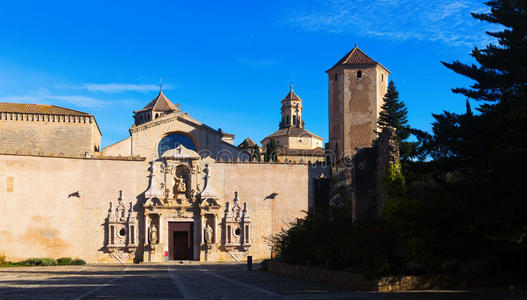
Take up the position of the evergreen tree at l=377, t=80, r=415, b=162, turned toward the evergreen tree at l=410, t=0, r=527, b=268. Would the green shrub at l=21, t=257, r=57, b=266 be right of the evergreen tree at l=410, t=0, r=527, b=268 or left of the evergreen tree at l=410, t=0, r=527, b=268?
right

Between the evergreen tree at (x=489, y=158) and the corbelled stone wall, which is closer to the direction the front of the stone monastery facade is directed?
the evergreen tree

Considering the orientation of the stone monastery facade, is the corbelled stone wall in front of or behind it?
behind

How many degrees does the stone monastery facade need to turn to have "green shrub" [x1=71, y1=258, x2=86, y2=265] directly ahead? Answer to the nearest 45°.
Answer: approximately 45° to its right

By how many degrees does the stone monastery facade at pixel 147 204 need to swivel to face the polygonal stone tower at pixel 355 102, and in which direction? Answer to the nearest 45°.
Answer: approximately 135° to its left

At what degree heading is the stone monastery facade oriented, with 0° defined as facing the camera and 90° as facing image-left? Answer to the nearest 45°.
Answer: approximately 0°

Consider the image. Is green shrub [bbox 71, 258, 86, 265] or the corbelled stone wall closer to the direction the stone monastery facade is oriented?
the green shrub

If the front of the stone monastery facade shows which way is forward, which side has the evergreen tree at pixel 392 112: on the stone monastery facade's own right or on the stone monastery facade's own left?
on the stone monastery facade's own left
